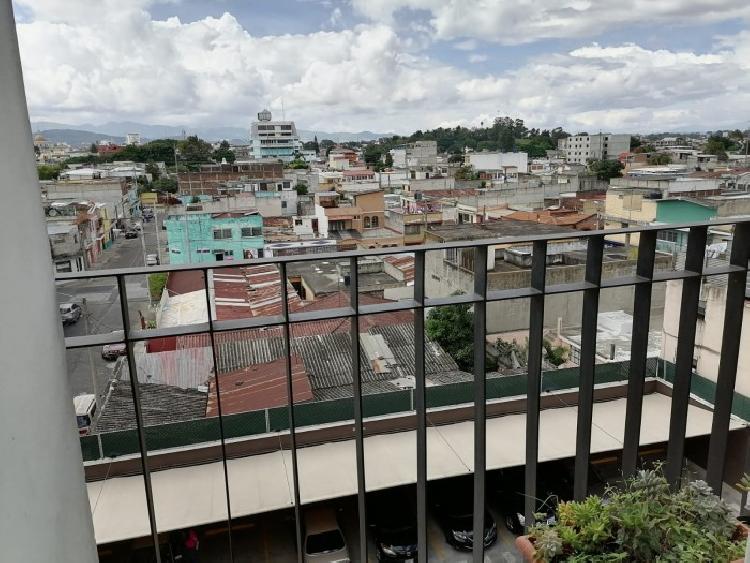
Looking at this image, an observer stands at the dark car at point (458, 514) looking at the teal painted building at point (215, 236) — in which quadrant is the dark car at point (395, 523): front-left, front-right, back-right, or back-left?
front-left

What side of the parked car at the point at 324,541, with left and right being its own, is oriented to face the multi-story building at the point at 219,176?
back

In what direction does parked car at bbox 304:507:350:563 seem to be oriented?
toward the camera

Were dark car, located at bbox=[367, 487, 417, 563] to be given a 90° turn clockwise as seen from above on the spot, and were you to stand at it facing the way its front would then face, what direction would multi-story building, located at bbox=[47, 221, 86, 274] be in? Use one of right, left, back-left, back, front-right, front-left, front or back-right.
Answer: front-right

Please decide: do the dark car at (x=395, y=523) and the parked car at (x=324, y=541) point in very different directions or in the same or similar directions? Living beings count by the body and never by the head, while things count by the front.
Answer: same or similar directions

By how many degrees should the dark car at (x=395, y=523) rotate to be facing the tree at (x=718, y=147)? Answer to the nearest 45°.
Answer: approximately 135° to its left

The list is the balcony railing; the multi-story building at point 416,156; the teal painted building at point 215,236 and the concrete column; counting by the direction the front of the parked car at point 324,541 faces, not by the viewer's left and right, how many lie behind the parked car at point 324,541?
2

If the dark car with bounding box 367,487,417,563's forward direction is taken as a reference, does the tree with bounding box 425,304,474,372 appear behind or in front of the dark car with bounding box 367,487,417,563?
behind

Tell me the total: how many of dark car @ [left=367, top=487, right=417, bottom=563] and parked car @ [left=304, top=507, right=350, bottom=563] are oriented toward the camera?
2

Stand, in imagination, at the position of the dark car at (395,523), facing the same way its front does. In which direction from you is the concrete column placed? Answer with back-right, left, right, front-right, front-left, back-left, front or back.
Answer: front

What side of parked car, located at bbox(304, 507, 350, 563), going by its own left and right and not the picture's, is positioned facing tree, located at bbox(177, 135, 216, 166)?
back

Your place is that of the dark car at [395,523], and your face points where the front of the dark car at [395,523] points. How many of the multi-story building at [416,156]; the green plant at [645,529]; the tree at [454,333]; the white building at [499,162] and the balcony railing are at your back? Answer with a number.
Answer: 3

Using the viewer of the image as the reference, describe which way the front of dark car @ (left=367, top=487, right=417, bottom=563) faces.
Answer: facing the viewer

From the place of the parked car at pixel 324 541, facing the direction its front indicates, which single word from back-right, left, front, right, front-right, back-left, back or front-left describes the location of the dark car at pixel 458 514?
left
